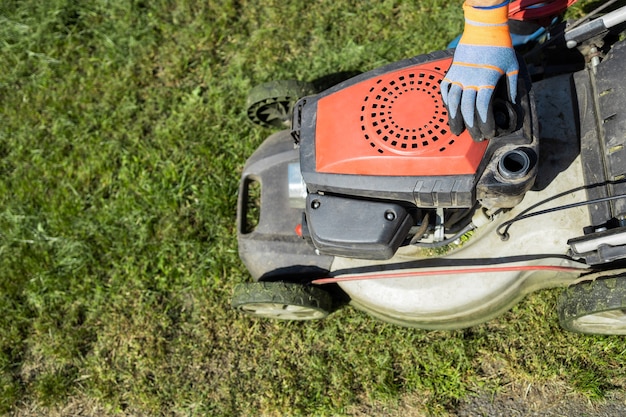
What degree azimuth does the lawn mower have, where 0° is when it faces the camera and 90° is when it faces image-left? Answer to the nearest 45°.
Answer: approximately 90°
